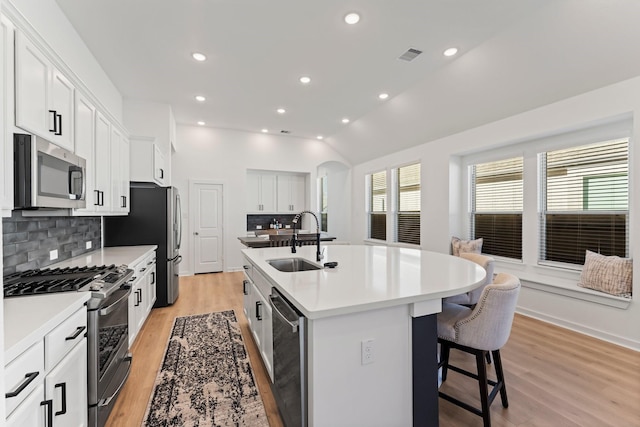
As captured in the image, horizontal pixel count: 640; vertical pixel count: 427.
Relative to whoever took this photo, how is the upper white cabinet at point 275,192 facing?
facing the viewer

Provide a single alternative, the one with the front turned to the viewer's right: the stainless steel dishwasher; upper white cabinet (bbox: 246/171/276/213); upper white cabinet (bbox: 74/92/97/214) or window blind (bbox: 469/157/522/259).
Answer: upper white cabinet (bbox: 74/92/97/214)

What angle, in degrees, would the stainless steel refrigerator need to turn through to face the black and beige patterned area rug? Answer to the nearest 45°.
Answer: approximately 90° to its right

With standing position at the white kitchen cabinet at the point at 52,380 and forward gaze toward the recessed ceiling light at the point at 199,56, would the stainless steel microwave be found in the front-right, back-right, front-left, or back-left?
front-left

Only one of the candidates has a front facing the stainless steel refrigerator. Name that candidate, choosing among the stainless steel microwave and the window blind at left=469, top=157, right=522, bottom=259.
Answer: the window blind

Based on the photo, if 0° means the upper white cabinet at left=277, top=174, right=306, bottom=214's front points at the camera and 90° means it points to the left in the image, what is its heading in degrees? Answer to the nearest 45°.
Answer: approximately 0°

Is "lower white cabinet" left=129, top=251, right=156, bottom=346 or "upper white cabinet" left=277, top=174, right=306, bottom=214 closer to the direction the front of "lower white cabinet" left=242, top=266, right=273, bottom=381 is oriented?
the lower white cabinet

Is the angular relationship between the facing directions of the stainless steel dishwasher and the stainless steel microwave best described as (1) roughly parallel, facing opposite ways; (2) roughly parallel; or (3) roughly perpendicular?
roughly parallel, facing opposite ways

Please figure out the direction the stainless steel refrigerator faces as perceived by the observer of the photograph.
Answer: facing to the right of the viewer

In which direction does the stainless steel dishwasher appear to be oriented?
to the viewer's left

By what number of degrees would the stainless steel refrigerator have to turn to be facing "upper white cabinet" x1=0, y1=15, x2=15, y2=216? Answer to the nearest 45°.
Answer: approximately 90° to its right

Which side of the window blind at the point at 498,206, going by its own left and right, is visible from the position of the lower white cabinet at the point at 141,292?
front

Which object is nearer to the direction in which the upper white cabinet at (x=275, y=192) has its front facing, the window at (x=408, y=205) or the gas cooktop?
the gas cooktop

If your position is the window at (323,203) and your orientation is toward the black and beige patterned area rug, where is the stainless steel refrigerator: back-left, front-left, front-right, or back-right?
front-right
